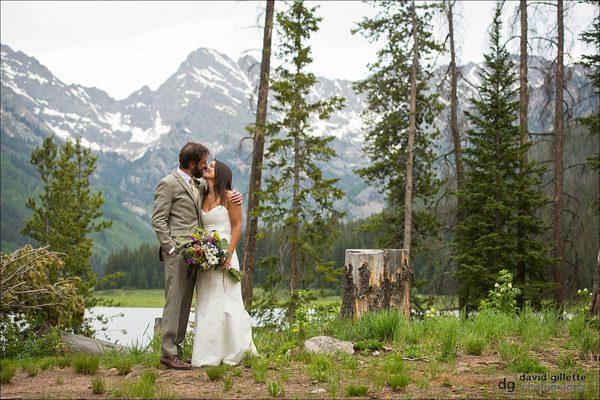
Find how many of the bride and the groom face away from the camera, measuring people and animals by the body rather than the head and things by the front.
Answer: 0

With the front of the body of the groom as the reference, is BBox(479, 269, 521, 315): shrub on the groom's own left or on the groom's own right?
on the groom's own left

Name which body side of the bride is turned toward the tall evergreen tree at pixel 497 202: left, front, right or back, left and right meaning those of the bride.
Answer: back

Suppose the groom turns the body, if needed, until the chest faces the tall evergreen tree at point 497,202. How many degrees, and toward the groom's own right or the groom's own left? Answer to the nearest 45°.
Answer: approximately 90° to the groom's own left

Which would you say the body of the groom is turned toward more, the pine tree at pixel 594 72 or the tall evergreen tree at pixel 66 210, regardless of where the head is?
the pine tree

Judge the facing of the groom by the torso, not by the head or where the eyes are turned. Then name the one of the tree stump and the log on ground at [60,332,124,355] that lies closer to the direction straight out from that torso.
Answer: the tree stump

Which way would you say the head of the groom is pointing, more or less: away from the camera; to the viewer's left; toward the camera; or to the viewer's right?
to the viewer's right

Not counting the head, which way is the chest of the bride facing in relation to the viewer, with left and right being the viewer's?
facing the viewer and to the left of the viewer
